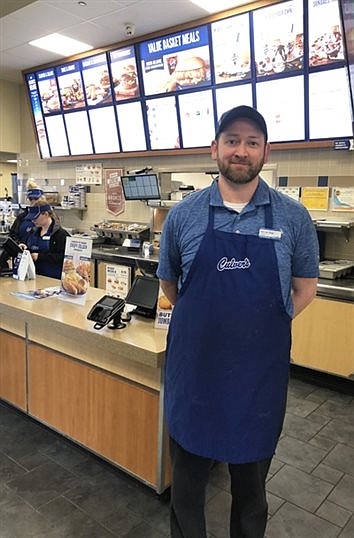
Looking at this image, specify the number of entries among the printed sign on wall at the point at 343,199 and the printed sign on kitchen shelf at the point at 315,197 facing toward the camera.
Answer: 2

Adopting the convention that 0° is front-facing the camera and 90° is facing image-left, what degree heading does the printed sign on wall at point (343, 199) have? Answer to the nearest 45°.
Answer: approximately 0°

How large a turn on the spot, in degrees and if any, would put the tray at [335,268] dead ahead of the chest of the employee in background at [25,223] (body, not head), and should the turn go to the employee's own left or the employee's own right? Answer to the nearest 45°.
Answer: approximately 45° to the employee's own left

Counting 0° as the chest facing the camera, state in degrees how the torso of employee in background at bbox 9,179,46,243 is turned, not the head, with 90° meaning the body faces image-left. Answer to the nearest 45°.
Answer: approximately 315°

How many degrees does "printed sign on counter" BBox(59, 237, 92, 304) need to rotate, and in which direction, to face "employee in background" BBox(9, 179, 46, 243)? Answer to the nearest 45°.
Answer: approximately 180°

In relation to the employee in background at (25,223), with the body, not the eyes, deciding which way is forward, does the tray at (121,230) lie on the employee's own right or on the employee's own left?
on the employee's own left
